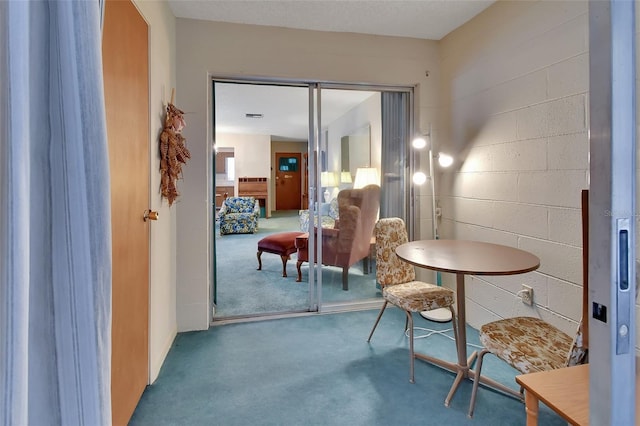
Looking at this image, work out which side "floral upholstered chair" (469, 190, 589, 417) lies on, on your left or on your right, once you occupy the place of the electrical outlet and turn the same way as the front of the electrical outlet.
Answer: on your left

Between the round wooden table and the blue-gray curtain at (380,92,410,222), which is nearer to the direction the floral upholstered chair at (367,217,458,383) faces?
the round wooden table

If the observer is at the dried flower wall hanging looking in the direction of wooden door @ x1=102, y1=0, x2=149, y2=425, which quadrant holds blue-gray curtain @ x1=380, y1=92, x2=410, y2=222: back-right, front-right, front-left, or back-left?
back-left

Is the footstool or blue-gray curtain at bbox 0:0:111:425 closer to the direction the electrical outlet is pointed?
the blue-gray curtain

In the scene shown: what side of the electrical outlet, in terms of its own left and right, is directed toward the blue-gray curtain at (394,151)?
right

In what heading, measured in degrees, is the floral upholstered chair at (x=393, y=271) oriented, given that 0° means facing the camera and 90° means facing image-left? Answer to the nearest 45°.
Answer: approximately 315°

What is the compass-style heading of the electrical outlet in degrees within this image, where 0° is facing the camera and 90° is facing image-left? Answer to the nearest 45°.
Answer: approximately 45°
